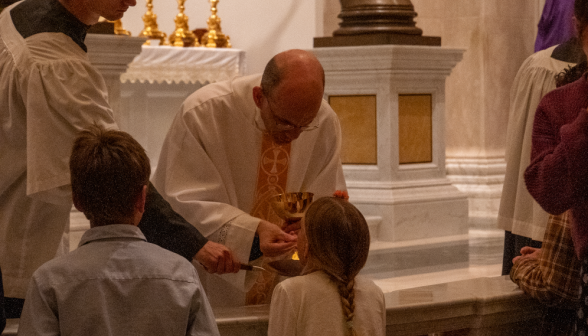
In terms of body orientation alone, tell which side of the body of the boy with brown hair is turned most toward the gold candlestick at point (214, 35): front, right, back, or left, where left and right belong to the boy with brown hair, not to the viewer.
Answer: front

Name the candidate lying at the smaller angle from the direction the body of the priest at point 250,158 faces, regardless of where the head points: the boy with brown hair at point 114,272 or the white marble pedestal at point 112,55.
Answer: the boy with brown hair

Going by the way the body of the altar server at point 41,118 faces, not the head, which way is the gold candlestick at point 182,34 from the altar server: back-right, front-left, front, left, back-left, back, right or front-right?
left

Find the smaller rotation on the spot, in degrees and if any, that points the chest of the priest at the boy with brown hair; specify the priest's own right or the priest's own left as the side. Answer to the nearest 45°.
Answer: approximately 45° to the priest's own right

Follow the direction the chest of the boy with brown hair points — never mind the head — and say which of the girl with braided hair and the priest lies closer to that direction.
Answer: the priest

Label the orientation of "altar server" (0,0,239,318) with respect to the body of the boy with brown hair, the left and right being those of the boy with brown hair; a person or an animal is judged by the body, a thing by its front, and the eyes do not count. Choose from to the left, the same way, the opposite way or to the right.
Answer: to the right

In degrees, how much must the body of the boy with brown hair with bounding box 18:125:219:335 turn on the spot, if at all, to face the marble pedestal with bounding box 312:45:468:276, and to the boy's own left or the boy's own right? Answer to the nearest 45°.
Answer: approximately 45° to the boy's own right

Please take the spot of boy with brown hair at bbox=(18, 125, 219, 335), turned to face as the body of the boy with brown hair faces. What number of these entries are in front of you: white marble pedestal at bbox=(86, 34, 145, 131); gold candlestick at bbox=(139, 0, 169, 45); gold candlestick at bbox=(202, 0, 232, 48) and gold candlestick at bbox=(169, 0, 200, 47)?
4

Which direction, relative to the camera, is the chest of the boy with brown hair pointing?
away from the camera

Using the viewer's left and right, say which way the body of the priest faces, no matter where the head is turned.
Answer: facing the viewer and to the right of the viewer

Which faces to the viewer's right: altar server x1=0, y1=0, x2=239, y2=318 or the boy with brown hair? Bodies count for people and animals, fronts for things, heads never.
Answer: the altar server

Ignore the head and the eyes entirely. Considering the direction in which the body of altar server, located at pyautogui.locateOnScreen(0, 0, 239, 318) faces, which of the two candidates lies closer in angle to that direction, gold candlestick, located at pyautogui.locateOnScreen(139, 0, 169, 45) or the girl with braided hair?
the girl with braided hair

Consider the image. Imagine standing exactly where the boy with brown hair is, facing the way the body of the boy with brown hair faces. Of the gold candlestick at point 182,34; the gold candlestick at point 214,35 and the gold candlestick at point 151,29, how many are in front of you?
3

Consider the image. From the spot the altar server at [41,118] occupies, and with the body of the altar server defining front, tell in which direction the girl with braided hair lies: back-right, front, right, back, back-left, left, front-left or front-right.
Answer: front-right

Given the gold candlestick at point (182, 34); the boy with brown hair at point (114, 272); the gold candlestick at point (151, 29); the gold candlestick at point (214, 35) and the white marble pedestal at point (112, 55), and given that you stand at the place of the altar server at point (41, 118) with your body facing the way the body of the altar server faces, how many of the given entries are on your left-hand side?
4

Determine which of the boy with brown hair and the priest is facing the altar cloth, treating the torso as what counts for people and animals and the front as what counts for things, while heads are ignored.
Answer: the boy with brown hair

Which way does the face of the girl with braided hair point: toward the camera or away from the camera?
away from the camera

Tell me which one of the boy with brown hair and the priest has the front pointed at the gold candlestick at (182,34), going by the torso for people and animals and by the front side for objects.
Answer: the boy with brown hair

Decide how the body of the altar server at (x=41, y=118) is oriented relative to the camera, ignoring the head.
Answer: to the viewer's right

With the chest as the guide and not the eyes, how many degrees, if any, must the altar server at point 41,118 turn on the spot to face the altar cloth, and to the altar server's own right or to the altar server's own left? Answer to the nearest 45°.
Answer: approximately 90° to the altar server's own left
